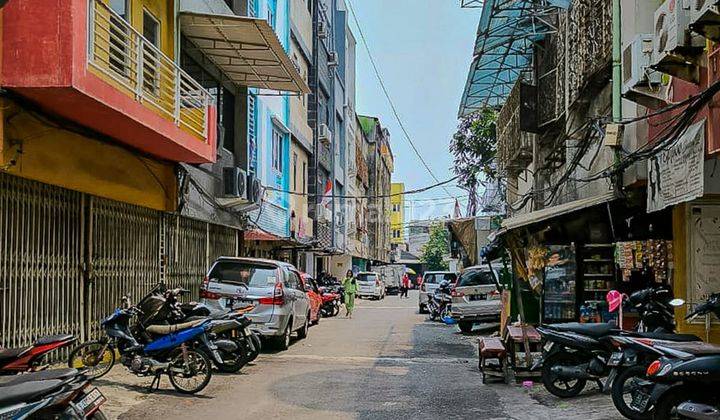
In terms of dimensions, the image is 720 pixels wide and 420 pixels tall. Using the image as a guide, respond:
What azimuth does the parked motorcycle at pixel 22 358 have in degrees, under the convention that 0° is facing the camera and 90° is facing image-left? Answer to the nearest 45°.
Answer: approximately 90°

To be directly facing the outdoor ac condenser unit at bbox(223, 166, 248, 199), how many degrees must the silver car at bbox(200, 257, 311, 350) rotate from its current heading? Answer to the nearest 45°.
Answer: approximately 45° to its left

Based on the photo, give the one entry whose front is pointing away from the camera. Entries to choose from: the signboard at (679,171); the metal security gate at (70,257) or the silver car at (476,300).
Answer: the silver car

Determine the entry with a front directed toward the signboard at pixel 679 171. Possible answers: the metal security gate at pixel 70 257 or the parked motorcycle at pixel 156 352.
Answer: the metal security gate

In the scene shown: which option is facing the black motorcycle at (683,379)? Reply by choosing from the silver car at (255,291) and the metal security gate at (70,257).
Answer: the metal security gate

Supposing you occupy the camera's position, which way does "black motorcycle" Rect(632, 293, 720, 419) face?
facing to the right of the viewer

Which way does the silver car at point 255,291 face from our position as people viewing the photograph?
facing away from the viewer and to the right of the viewer

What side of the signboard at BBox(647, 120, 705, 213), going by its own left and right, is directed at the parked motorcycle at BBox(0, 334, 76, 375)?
front

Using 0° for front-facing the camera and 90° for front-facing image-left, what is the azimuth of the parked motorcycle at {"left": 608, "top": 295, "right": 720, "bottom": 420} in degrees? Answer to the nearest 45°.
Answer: approximately 225°

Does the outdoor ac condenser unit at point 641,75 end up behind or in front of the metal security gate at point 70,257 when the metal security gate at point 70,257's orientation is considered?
in front

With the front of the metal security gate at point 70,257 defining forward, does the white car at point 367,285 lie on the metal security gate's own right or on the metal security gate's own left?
on the metal security gate's own left

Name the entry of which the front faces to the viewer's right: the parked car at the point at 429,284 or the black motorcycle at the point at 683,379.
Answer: the black motorcycle

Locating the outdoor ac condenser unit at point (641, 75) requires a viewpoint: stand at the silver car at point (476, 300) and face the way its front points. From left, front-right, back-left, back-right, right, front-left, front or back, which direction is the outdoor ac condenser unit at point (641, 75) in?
back

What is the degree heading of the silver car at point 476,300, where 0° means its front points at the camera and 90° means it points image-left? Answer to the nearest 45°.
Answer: approximately 180°

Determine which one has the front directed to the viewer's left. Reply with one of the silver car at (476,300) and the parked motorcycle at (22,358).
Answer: the parked motorcycle
